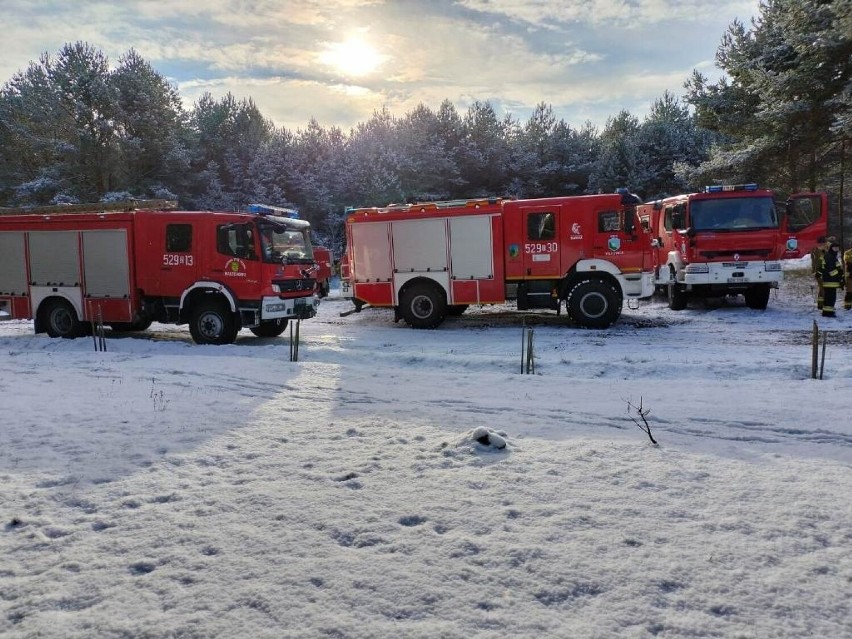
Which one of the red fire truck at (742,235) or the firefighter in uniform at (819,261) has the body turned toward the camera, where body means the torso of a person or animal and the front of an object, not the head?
the red fire truck

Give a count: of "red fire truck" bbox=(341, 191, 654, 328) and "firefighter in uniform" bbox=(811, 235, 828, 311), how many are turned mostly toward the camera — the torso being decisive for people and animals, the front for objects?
0

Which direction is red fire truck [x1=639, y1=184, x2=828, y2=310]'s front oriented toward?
toward the camera

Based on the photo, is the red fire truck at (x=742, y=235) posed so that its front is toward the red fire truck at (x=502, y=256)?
no

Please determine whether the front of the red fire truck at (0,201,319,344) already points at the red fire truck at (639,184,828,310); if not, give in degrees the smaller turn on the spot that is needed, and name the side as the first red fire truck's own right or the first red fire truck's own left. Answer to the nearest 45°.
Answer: approximately 45° to the first red fire truck's own left

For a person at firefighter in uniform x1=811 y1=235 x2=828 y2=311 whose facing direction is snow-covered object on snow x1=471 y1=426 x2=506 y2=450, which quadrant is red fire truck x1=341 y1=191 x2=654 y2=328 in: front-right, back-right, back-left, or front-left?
front-right

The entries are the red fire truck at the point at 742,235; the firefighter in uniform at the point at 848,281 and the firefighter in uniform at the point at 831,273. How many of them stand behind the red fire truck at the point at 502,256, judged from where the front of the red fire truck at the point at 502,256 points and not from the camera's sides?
0

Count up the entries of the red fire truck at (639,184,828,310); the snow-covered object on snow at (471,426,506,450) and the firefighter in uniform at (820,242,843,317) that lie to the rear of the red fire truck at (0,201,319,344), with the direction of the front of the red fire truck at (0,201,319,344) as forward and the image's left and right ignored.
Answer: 0

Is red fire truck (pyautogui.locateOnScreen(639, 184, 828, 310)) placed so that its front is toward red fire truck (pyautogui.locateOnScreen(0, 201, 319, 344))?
no

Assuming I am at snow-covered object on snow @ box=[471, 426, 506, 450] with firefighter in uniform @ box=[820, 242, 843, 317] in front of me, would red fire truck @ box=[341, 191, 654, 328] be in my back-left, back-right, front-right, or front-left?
front-left

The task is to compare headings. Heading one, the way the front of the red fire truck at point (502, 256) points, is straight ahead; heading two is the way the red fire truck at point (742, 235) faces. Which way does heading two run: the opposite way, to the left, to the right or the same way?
to the right

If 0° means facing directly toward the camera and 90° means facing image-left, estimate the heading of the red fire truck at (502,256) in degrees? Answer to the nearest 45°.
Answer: approximately 270°

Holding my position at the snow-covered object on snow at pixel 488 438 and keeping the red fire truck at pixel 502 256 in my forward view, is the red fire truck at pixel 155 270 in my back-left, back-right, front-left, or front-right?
front-left

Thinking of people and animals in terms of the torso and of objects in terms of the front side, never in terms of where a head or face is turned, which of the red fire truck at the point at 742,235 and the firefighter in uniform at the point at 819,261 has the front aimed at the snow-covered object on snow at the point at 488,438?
the red fire truck
